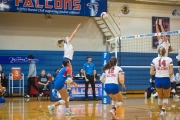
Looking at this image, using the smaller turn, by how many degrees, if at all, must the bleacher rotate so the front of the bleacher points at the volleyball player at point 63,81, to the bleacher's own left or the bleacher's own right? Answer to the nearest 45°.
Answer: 0° — it already faces them

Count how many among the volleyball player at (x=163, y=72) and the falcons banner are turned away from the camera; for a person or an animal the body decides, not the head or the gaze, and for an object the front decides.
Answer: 1

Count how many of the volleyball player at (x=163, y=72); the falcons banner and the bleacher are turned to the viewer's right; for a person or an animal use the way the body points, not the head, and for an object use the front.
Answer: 0

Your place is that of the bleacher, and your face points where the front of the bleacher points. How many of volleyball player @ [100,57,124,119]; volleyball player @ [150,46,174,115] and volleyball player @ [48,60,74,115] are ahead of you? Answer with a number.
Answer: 3

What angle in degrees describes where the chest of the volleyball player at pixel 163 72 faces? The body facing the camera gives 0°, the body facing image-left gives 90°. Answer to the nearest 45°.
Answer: approximately 180°

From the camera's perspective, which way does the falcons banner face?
toward the camera

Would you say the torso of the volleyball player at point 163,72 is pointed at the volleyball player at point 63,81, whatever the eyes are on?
no

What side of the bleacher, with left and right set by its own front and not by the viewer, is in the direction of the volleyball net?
left

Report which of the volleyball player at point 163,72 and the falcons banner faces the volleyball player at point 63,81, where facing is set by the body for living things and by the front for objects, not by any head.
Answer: the falcons banner

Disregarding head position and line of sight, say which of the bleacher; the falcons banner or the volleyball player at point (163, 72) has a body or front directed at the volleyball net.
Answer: the volleyball player

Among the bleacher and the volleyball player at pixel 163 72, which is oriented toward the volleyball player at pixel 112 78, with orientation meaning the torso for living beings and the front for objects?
the bleacher

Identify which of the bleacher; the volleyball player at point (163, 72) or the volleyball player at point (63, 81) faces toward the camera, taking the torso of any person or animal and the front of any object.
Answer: the bleacher
